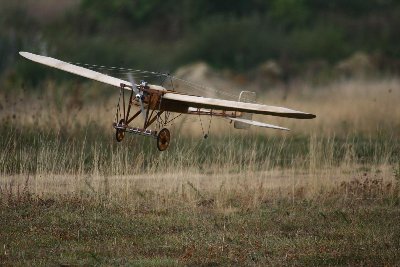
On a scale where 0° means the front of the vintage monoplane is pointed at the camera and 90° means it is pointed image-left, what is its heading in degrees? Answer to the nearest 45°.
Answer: approximately 45°
